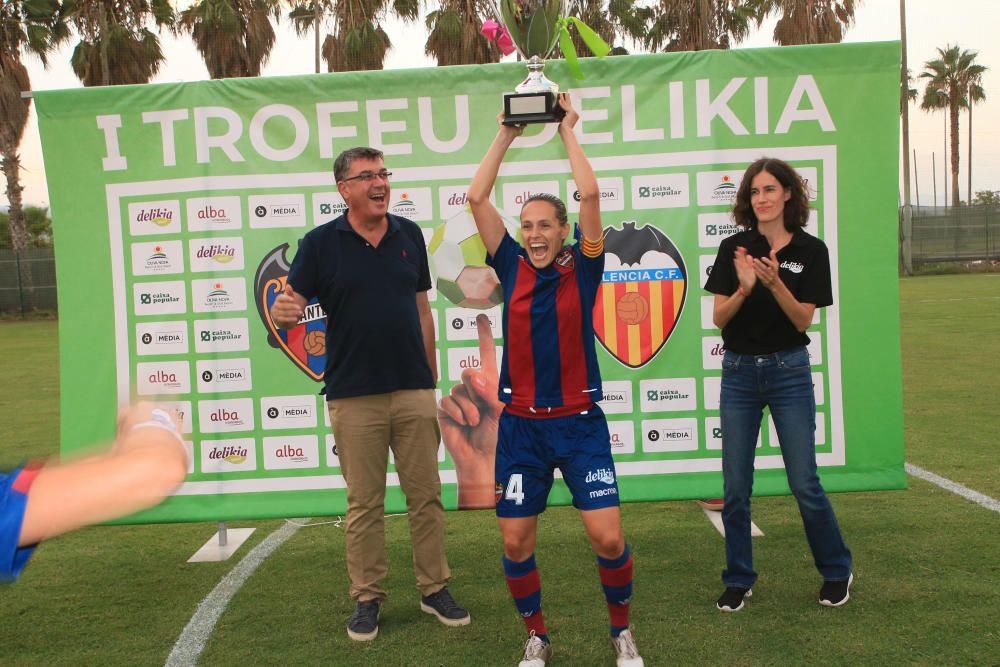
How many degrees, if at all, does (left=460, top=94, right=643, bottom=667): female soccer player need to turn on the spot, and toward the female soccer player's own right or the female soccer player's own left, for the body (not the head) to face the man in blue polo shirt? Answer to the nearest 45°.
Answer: approximately 135° to the female soccer player's own right

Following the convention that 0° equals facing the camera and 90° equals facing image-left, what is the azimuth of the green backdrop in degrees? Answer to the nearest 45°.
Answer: approximately 0°

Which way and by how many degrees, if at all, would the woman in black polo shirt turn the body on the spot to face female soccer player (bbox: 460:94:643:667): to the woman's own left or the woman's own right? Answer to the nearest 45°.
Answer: approximately 45° to the woman's own right

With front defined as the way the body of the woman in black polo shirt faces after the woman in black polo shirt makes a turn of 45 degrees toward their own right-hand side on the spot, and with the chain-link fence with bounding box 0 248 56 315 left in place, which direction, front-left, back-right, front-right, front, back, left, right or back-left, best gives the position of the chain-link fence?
right

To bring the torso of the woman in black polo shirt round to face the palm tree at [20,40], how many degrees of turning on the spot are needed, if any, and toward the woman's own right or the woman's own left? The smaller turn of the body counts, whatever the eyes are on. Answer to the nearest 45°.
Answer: approximately 135° to the woman's own right

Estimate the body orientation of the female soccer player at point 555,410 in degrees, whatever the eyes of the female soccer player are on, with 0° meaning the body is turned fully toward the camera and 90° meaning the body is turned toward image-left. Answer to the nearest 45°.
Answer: approximately 0°

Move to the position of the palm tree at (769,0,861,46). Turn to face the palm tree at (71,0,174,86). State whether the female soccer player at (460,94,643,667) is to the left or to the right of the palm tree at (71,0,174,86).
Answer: left

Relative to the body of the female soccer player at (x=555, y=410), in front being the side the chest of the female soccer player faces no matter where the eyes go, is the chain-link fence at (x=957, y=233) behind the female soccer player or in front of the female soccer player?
behind

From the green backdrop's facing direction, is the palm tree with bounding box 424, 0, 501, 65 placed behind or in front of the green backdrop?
behind

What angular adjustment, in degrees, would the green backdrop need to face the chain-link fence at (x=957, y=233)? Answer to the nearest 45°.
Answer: approximately 135° to its left
